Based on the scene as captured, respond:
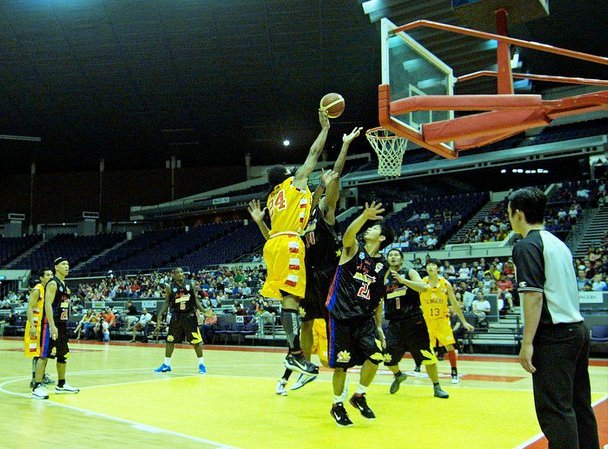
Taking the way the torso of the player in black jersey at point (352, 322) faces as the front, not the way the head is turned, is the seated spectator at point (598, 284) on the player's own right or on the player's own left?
on the player's own left

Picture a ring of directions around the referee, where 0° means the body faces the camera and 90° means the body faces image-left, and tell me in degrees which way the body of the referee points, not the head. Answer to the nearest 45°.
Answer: approximately 135°

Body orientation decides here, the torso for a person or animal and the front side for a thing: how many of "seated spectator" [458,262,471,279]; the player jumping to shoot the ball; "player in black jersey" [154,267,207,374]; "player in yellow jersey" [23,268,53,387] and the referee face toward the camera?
2

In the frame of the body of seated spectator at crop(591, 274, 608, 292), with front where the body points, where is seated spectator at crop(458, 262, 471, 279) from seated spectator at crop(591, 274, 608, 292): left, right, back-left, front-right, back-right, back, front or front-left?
back-right

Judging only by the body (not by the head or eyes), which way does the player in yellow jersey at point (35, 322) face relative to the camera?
to the viewer's right

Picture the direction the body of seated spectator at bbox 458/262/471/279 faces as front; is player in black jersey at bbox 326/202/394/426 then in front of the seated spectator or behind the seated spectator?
in front

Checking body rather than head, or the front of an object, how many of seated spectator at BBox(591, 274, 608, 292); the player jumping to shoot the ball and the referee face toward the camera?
1

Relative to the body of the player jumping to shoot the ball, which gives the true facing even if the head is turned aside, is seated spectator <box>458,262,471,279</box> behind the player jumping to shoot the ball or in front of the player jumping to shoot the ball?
in front

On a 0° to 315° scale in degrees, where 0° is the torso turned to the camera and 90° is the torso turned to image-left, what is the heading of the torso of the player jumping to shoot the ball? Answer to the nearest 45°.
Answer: approximately 225°

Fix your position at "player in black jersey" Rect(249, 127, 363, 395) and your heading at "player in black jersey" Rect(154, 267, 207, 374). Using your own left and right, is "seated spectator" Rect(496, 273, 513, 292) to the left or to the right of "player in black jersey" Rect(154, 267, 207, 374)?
right

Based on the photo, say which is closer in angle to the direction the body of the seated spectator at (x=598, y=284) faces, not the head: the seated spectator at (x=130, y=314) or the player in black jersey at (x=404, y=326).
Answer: the player in black jersey

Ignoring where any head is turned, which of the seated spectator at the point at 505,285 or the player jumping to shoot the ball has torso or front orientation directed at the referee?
the seated spectator

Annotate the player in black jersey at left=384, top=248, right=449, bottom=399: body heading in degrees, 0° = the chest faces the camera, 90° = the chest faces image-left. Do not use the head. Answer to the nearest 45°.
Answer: approximately 45°

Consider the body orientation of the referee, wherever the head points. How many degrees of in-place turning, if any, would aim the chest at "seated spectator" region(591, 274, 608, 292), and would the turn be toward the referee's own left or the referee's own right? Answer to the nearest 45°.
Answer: approximately 45° to the referee's own right

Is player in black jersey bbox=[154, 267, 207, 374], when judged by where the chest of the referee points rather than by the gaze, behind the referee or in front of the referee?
in front

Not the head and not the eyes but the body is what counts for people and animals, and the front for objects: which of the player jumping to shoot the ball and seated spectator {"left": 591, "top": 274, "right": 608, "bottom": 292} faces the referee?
the seated spectator

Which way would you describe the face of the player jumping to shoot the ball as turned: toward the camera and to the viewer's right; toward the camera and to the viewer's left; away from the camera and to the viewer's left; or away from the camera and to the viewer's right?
away from the camera and to the viewer's right

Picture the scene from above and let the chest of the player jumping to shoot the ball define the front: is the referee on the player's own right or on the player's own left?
on the player's own right
